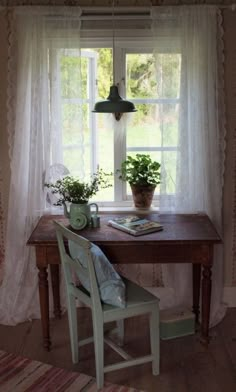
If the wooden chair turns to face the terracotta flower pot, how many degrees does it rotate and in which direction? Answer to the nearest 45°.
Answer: approximately 45° to its left

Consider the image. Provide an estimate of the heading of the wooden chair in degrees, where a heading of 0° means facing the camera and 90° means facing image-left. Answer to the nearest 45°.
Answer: approximately 225°
